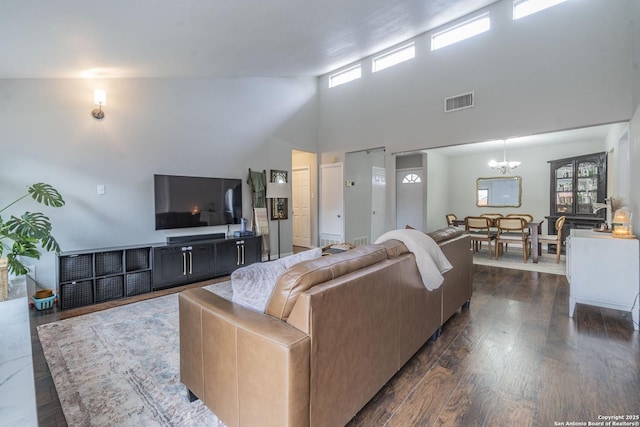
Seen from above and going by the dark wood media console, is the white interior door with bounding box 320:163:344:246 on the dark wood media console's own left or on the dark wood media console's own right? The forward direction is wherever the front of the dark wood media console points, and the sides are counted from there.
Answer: on the dark wood media console's own left

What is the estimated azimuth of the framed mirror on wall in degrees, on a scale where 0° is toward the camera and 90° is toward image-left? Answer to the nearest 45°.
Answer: approximately 0°

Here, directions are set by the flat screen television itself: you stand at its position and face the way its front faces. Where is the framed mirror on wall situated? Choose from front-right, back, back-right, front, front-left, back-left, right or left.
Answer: front-left

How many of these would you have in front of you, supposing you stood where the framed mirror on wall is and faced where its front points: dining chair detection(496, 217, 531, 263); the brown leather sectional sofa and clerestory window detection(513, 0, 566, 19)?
3

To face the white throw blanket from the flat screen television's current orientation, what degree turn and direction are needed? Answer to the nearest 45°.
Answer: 0° — it already faces it

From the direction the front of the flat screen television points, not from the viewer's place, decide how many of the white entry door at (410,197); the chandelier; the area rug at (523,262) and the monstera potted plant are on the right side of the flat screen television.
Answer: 1

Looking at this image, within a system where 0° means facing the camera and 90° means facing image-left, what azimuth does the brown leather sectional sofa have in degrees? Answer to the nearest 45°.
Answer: approximately 135°

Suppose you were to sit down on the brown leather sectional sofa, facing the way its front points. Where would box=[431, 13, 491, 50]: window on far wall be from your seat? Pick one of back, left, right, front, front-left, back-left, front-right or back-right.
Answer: right

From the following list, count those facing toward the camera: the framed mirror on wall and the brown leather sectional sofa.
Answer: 1

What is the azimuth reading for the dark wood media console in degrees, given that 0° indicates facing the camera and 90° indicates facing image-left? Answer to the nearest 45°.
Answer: approximately 315°

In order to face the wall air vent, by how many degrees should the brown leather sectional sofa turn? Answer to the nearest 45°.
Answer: approximately 90° to its right

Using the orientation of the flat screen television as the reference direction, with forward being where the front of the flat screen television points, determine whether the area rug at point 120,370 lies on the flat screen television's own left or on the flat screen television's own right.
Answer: on the flat screen television's own right

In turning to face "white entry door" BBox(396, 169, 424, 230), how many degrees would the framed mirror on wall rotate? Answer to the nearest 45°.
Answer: approximately 45° to its right
